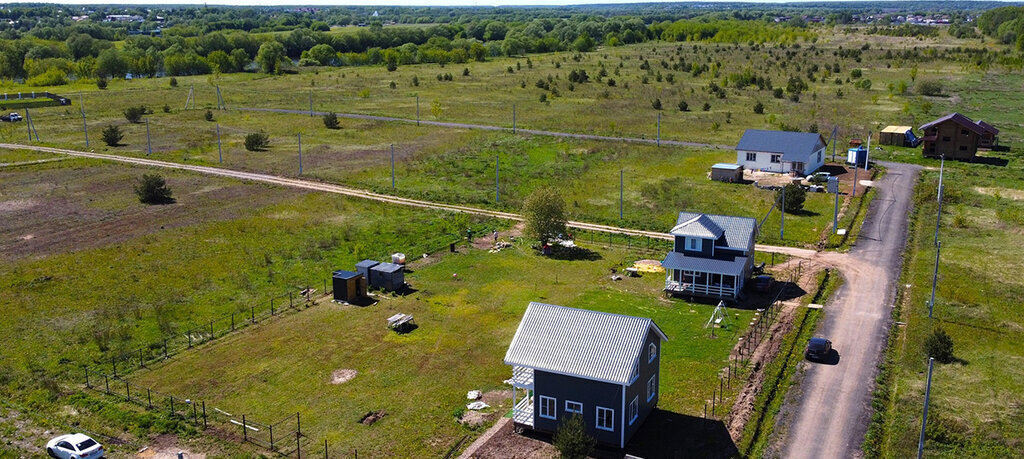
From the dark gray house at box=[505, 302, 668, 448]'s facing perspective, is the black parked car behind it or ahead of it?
behind

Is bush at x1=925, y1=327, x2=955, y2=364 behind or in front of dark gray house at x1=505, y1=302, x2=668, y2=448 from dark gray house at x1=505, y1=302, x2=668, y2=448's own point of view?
behind

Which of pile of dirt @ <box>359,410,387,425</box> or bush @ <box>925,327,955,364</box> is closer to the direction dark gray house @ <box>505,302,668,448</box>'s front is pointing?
the pile of dirt

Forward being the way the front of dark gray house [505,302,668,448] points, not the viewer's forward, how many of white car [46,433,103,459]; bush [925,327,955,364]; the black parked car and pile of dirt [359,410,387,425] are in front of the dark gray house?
2

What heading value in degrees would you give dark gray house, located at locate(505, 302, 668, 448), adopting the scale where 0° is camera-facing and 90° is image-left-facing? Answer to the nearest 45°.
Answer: approximately 90°

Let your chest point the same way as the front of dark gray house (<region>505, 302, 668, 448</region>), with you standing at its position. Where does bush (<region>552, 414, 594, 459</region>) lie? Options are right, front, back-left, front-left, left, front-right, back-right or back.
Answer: left

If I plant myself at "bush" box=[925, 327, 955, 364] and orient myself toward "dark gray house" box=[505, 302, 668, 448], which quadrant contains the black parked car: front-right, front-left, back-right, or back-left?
front-right

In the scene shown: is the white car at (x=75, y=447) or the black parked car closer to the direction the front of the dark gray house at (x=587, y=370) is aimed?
the white car

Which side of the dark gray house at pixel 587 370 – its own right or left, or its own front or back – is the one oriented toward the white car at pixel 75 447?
front

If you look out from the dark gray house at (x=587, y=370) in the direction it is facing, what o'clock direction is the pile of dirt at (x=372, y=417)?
The pile of dirt is roughly at 12 o'clock from the dark gray house.
